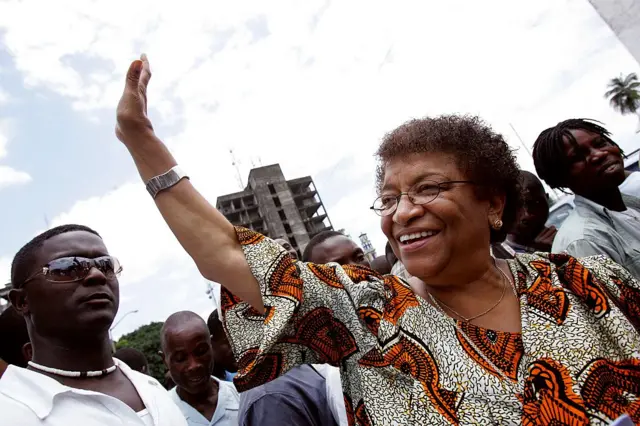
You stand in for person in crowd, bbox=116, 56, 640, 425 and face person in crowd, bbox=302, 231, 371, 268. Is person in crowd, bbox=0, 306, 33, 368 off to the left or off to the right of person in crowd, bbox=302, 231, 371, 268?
left

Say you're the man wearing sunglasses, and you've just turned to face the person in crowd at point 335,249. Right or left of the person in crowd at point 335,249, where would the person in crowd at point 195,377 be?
left

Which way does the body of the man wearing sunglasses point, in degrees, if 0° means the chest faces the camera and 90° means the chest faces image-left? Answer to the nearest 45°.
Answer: approximately 315°

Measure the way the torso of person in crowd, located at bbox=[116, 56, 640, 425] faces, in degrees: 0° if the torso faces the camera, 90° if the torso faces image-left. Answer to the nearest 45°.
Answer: approximately 45°

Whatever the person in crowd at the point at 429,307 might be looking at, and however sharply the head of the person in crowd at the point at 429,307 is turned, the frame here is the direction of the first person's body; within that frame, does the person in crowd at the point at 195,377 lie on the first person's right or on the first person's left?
on the first person's right

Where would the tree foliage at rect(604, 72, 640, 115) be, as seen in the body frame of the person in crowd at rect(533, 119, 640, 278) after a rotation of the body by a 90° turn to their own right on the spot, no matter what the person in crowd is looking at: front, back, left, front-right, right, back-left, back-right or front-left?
back-right
